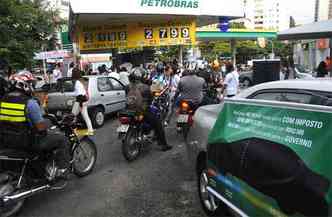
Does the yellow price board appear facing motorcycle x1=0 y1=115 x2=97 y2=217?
yes

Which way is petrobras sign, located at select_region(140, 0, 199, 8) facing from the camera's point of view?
toward the camera

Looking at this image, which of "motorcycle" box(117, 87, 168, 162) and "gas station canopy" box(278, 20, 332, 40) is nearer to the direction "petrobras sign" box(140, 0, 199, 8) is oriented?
the motorcycle

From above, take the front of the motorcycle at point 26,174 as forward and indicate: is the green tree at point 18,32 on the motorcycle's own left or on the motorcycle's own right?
on the motorcycle's own left

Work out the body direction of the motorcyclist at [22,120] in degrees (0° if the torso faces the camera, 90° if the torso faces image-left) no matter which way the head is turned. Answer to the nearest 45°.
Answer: approximately 225°

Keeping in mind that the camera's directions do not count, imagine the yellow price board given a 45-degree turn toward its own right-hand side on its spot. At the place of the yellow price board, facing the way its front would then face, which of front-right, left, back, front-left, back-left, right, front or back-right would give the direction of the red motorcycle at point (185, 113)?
front-left

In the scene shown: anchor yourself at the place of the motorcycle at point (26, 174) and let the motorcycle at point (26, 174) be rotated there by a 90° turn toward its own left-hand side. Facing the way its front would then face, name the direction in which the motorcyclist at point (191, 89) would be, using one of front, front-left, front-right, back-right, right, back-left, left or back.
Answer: right

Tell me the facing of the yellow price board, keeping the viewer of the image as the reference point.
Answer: facing the viewer

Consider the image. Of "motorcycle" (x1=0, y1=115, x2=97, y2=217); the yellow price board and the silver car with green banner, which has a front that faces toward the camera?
the yellow price board

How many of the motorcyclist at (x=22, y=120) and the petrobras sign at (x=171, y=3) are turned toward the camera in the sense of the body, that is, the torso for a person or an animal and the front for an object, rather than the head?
1

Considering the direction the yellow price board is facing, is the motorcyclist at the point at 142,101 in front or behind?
in front

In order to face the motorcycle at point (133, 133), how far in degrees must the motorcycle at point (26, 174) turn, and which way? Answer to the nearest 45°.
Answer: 0° — it already faces it

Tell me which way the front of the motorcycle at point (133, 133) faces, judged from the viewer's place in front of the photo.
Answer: facing away from the viewer and to the right of the viewer

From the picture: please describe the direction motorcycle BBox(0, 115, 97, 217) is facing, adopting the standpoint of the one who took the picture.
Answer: facing away from the viewer and to the right of the viewer

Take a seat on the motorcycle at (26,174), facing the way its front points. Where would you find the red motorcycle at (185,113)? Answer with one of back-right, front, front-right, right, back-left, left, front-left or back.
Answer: front

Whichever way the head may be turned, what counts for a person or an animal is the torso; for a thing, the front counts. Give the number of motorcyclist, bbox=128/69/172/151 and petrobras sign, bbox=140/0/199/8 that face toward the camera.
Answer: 1
